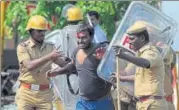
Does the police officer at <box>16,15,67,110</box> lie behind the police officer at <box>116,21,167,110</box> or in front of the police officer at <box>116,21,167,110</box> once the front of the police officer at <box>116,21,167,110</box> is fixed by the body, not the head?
in front

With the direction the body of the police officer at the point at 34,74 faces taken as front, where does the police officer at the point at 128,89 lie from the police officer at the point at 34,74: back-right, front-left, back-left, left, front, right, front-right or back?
front-left

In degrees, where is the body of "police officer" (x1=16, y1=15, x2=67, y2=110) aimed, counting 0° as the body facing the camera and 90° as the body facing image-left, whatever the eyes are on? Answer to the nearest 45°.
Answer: approximately 315°

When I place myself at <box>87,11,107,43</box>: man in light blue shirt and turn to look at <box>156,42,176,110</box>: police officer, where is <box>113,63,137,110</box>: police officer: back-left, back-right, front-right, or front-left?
front-right

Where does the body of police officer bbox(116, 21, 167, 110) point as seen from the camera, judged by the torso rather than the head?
to the viewer's left

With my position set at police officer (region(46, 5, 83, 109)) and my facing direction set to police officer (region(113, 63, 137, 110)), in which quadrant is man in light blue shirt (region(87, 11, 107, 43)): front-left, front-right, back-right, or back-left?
front-left
